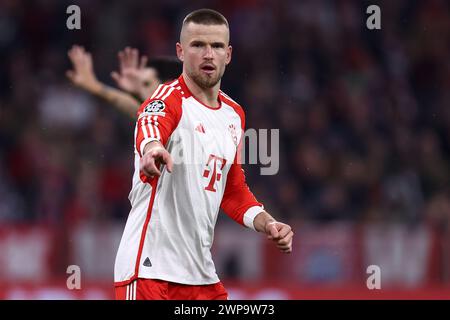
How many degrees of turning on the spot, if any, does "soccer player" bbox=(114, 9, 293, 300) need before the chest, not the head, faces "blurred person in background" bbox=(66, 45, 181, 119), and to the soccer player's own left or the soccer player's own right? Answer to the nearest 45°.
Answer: approximately 135° to the soccer player's own left

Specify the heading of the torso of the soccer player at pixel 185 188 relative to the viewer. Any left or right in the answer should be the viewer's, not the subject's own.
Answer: facing the viewer and to the right of the viewer

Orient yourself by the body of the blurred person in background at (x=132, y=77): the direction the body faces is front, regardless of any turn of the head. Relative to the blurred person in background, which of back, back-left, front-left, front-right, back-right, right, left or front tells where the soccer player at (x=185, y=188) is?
front-left

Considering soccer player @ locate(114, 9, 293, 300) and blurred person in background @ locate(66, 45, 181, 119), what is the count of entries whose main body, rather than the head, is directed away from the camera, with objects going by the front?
0

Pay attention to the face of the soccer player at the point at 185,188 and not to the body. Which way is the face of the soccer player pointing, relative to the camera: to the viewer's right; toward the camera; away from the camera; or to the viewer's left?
toward the camera
